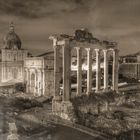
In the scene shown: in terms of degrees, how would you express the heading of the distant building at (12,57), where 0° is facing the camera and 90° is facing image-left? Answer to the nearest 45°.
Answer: approximately 0°
